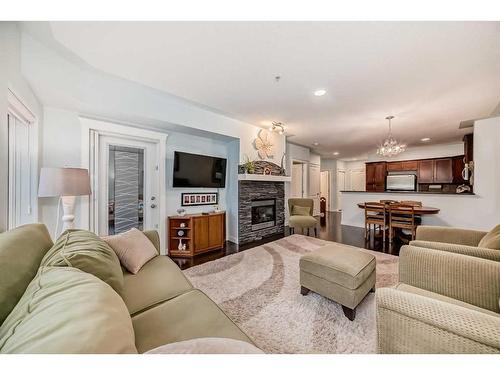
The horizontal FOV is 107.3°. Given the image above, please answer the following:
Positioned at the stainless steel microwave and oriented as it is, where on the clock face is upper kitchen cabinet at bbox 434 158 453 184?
The upper kitchen cabinet is roughly at 9 o'clock from the stainless steel microwave.

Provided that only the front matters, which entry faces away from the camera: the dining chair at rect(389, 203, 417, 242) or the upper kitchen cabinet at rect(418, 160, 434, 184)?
the dining chair

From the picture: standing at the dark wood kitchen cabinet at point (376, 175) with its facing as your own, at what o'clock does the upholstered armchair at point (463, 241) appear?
The upholstered armchair is roughly at 12 o'clock from the dark wood kitchen cabinet.

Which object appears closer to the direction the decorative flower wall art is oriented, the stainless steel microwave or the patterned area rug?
the patterned area rug

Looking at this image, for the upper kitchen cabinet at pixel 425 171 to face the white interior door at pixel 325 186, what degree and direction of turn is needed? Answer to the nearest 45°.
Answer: approximately 90° to its right

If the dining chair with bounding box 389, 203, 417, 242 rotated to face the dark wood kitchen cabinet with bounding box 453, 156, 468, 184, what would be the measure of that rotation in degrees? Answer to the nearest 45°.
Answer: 0° — it already faces it

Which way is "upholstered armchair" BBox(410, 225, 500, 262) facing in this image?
to the viewer's left

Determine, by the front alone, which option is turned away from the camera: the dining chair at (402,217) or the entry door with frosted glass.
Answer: the dining chair

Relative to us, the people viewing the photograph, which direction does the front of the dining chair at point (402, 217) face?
facing away from the viewer
